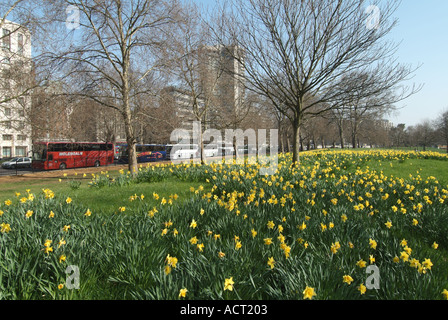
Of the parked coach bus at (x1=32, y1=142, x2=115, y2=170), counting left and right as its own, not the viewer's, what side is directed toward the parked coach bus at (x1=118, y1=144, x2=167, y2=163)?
back

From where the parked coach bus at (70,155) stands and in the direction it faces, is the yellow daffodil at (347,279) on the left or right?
on its left

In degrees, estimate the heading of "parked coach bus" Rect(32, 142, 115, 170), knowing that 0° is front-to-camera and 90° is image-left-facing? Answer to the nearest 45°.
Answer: approximately 45°

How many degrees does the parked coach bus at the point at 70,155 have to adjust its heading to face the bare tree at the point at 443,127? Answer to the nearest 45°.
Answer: approximately 135° to its left
